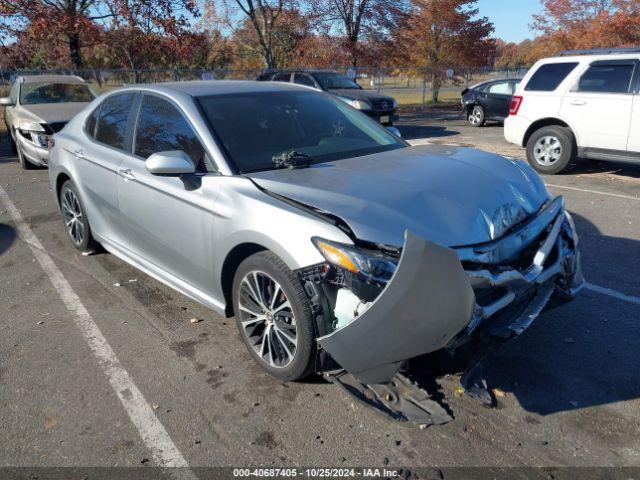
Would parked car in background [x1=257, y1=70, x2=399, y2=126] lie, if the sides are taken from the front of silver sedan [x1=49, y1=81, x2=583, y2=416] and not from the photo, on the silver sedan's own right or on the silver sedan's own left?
on the silver sedan's own left

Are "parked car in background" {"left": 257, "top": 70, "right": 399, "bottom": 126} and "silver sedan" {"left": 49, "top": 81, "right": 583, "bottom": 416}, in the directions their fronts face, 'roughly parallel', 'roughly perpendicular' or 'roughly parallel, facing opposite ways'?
roughly parallel

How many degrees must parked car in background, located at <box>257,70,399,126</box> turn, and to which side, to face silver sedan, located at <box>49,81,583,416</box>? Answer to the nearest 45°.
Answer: approximately 45° to its right

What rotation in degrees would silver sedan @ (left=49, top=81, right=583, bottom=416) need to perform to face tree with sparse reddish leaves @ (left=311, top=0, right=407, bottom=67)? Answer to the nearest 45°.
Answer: approximately 135° to its left

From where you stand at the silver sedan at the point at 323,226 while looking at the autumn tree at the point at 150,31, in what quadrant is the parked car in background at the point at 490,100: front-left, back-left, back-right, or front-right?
front-right

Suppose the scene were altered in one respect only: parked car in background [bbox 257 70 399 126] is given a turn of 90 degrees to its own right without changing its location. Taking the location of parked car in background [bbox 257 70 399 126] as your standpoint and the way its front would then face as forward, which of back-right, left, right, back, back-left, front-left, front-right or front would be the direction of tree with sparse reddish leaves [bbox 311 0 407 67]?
back-right

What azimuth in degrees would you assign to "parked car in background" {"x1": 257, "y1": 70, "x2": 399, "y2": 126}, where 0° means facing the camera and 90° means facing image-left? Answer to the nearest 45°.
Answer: approximately 315°

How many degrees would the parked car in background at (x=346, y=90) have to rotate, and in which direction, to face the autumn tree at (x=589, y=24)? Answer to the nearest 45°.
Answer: approximately 90° to its left

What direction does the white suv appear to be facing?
to the viewer's right

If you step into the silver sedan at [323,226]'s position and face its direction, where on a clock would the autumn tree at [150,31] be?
The autumn tree is roughly at 7 o'clock from the silver sedan.

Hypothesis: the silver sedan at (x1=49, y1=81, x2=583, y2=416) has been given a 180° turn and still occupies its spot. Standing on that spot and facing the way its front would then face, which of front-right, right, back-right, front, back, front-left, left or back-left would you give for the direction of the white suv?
right

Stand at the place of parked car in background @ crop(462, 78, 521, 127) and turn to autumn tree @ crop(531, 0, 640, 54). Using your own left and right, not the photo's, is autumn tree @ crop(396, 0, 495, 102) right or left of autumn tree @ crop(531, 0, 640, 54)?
left

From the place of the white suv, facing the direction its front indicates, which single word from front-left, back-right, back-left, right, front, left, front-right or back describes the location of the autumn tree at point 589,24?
left

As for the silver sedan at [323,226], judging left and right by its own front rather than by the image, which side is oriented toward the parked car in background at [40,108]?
back
